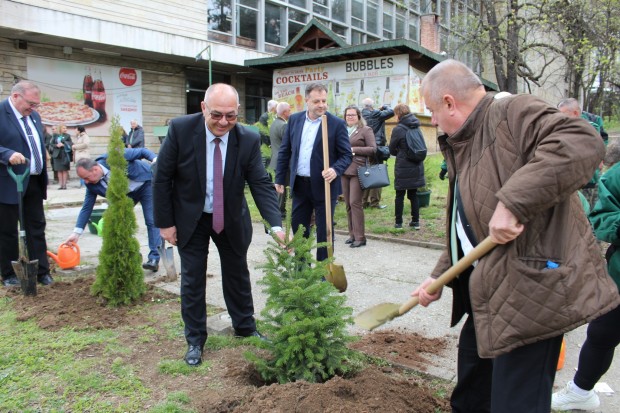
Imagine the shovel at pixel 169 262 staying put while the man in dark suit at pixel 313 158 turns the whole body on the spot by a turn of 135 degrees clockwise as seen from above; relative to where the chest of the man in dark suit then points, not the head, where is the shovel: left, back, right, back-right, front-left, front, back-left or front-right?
front-left

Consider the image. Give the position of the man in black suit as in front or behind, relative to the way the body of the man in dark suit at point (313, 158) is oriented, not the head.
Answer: in front

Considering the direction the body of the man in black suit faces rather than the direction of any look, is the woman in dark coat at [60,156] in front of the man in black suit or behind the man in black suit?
behind

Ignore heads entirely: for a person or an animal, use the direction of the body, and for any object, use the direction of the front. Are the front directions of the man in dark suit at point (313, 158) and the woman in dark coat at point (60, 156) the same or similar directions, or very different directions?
same or similar directions

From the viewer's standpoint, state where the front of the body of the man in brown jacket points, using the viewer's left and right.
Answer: facing to the left of the viewer

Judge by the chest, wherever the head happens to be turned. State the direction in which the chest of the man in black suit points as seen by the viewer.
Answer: toward the camera

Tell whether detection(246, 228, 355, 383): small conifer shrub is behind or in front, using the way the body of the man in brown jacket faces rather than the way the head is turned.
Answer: in front

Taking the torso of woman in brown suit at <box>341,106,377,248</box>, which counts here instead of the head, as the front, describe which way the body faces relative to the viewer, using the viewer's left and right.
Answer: facing the viewer and to the left of the viewer

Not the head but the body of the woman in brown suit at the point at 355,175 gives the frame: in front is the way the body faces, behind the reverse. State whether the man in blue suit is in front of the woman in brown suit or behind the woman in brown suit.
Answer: in front

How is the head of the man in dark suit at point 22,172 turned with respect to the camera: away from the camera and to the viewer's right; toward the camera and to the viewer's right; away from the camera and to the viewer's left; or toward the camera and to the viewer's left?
toward the camera and to the viewer's right

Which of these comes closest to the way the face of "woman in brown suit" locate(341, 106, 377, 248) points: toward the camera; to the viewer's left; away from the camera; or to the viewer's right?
toward the camera

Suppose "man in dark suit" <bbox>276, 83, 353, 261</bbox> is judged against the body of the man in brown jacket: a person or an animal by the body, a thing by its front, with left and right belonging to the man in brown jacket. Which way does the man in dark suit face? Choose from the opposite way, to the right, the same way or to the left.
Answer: to the left

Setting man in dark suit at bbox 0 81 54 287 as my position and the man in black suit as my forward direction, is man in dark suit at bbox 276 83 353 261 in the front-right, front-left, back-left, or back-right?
front-left

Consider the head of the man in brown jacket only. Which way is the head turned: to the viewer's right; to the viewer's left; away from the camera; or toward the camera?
to the viewer's left

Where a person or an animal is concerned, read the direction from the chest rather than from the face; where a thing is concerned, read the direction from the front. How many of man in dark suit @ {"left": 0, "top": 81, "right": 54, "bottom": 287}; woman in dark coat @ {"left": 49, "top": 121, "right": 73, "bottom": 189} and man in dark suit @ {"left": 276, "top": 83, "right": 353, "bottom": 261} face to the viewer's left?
0

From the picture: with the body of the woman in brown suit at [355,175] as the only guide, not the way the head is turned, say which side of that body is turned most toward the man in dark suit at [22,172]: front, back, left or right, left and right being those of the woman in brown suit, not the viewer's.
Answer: front

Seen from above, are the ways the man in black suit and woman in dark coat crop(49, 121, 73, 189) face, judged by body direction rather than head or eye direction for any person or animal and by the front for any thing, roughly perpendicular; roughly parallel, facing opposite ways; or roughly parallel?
roughly parallel

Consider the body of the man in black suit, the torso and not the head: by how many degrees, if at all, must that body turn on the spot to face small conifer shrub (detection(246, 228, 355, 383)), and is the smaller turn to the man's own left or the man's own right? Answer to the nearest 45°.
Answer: approximately 45° to the man's own left
